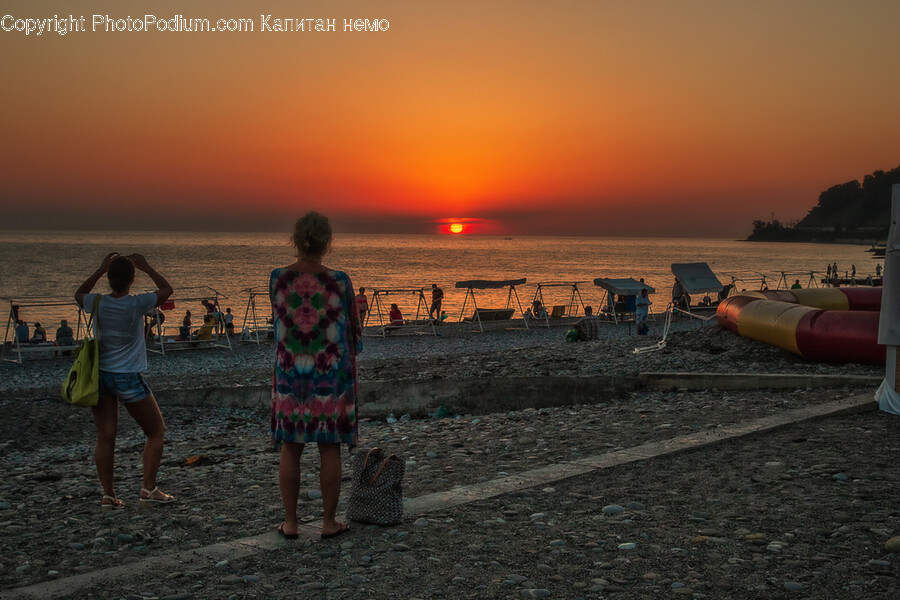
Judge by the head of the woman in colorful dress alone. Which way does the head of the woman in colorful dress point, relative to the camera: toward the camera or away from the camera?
away from the camera

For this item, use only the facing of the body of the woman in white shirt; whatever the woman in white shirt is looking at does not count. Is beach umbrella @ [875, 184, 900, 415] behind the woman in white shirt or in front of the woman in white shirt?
in front

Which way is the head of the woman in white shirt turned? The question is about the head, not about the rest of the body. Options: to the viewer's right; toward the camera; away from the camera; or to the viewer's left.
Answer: away from the camera

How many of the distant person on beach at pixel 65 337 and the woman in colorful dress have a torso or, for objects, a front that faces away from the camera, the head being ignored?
2

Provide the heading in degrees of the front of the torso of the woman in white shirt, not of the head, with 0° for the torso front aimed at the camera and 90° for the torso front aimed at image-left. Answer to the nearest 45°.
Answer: approximately 225°

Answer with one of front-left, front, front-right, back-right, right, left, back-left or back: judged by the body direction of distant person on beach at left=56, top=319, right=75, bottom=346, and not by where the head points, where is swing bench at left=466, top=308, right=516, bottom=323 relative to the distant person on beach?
right

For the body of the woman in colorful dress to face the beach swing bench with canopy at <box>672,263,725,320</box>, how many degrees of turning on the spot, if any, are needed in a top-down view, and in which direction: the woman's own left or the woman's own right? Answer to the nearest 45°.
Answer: approximately 45° to the woman's own right

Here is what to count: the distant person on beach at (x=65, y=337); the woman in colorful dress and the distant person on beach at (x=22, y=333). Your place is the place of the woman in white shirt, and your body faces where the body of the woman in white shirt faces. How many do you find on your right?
1

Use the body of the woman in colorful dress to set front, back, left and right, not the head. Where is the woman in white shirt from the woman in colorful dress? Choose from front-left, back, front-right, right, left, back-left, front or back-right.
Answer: front-left

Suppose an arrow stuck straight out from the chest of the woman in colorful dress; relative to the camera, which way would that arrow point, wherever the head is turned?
away from the camera

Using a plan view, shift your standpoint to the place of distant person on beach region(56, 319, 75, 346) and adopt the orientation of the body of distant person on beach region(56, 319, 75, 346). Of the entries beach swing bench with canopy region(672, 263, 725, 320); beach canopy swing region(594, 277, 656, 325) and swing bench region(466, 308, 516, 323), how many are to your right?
3

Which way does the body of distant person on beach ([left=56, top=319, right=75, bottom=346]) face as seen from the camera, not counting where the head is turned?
away from the camera
